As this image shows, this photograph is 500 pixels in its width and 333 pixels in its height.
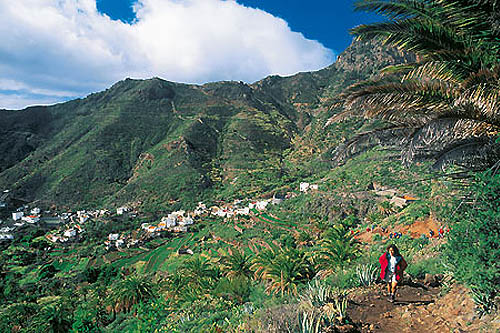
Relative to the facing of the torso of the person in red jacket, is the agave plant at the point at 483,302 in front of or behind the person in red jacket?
in front

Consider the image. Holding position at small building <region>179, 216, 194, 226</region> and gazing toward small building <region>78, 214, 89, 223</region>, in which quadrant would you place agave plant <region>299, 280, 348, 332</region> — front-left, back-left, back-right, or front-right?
back-left

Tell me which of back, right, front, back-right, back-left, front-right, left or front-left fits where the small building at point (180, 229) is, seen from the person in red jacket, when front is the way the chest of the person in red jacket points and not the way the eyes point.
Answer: back-right

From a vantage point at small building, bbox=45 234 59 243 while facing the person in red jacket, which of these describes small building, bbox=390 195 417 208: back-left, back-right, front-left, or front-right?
front-left

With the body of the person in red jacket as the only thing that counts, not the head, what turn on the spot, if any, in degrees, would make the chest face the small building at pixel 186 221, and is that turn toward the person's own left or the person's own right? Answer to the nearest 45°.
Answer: approximately 135° to the person's own right

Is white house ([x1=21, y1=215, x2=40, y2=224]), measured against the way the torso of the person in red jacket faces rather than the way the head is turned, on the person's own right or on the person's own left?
on the person's own right

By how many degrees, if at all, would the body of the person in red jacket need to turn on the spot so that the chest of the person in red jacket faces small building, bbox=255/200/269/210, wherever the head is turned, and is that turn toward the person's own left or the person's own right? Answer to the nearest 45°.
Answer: approximately 135° to the person's own right

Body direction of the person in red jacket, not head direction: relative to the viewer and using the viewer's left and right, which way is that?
facing the viewer

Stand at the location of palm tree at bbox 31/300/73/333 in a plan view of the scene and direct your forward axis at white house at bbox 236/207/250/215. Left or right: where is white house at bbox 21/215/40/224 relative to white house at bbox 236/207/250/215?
left

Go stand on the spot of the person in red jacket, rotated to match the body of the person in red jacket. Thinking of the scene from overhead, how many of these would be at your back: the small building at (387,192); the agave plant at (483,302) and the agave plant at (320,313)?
1
